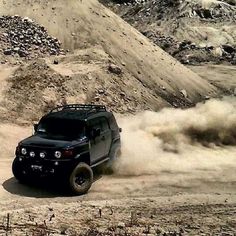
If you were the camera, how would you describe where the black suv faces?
facing the viewer and to the left of the viewer

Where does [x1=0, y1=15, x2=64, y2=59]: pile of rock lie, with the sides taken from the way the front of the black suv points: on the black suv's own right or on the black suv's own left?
on the black suv's own right
